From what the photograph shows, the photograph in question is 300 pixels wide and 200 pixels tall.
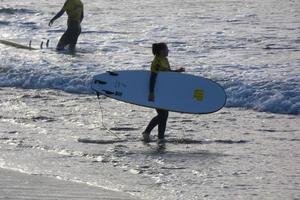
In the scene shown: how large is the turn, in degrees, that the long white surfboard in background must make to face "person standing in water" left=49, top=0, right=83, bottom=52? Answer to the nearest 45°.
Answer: approximately 135° to its left

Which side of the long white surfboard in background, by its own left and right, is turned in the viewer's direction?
left
